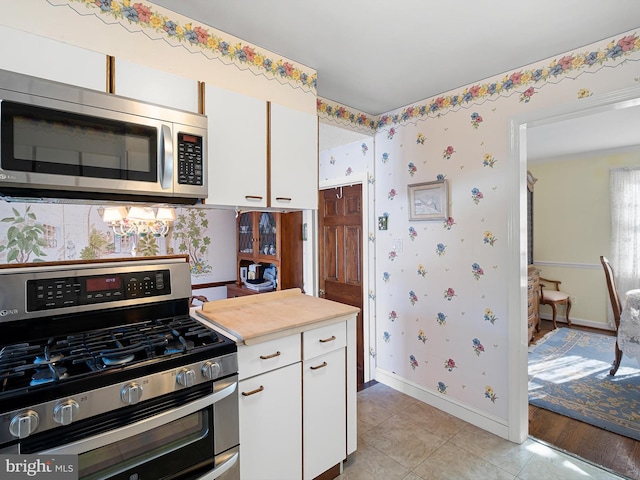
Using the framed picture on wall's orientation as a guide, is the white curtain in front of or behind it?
behind

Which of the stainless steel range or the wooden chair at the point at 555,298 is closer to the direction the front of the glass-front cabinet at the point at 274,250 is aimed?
the stainless steel range

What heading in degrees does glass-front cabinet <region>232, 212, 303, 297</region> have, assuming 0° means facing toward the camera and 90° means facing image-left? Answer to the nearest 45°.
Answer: approximately 45°

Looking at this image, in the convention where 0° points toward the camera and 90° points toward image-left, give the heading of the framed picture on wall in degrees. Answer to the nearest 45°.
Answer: approximately 45°

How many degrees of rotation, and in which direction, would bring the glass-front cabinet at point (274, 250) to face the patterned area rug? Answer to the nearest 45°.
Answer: approximately 135° to its left

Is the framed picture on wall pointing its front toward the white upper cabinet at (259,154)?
yes

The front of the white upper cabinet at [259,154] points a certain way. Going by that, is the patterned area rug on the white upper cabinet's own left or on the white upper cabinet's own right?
on the white upper cabinet's own left
